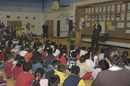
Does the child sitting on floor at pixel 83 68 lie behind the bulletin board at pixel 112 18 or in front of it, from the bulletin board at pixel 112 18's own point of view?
in front

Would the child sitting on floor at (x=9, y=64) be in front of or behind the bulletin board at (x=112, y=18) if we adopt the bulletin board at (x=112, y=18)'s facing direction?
in front

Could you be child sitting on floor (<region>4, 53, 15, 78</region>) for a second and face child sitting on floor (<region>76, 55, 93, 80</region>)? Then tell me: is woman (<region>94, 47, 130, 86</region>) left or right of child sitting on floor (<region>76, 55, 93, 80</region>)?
right

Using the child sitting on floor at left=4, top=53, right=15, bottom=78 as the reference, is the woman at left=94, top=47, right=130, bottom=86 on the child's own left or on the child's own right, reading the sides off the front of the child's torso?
on the child's own right

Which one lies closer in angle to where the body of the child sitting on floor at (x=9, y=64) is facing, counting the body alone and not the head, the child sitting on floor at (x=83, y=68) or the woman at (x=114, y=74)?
the child sitting on floor

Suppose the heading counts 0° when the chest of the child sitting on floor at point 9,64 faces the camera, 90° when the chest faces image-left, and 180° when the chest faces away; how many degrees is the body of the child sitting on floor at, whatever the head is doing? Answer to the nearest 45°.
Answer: approximately 225°

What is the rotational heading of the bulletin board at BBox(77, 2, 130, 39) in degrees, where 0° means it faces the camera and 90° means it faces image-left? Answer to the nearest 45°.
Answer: approximately 45°

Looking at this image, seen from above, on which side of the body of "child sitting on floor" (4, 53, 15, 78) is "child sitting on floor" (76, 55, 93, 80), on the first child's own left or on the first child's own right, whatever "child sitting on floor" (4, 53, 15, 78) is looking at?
on the first child's own right

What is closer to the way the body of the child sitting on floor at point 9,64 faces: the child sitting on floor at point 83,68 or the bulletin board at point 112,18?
the bulletin board
